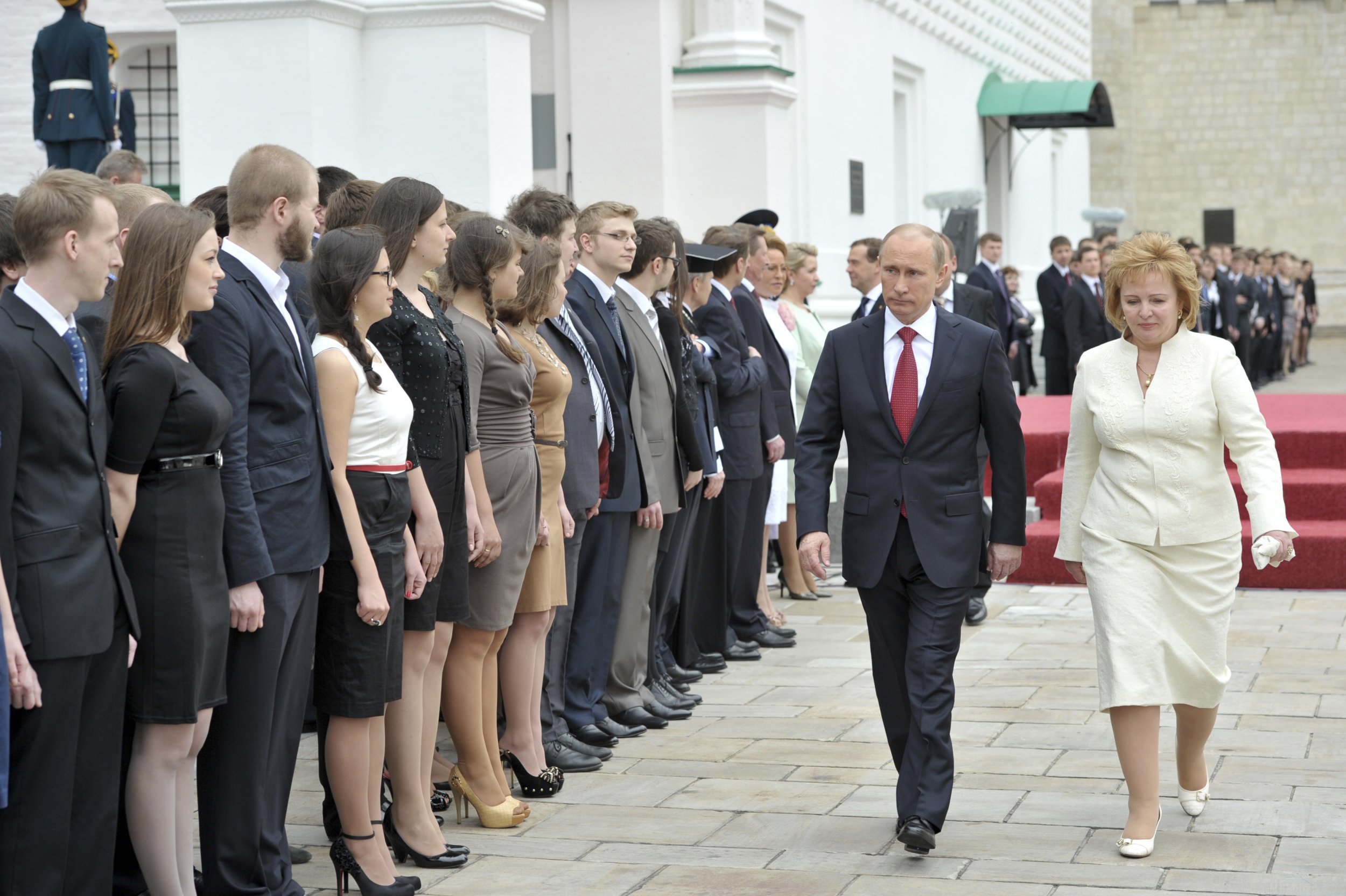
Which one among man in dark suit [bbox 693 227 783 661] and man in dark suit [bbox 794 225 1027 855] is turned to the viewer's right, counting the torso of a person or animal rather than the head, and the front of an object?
man in dark suit [bbox 693 227 783 661]

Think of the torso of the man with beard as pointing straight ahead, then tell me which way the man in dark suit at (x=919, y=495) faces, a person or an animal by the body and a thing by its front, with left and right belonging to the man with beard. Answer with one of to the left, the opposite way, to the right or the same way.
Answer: to the right

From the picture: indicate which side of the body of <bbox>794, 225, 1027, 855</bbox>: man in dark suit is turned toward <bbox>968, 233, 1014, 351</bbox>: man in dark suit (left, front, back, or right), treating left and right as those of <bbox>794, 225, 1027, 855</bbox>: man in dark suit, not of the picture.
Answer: back

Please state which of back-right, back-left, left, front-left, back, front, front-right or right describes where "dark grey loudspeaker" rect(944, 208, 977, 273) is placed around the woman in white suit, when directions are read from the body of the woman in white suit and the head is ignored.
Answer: back

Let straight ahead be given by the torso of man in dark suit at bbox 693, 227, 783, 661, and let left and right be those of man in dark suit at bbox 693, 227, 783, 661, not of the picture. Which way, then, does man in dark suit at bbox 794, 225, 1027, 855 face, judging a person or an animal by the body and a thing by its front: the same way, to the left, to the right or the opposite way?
to the right

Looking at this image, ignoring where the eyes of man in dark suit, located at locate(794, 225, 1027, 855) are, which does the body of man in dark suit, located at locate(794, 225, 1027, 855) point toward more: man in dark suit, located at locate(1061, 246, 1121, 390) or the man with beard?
the man with beard

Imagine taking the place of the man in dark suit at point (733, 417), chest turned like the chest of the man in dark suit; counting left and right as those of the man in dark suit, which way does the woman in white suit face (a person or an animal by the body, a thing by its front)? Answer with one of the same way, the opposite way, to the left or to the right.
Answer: to the right

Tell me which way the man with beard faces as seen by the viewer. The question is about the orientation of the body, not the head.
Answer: to the viewer's right

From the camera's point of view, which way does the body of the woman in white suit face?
toward the camera

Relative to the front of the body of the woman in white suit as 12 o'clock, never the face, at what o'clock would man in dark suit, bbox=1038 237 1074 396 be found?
The man in dark suit is roughly at 6 o'clock from the woman in white suit.

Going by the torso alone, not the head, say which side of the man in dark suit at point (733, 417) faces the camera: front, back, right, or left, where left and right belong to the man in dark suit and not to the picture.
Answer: right

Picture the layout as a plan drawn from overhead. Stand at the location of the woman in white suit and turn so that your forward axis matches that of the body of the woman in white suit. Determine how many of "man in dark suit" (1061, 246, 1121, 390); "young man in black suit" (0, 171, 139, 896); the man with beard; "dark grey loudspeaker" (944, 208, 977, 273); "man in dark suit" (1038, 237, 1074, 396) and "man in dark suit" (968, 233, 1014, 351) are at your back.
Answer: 4

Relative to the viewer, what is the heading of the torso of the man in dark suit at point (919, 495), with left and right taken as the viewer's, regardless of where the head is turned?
facing the viewer

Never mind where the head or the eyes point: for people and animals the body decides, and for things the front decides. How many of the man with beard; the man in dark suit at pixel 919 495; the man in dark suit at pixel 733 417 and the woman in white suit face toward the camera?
2

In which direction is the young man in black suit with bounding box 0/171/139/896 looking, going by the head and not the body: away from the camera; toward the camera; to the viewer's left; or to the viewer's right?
to the viewer's right
